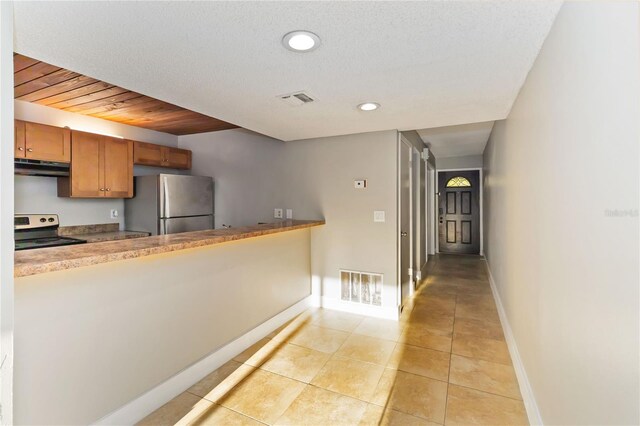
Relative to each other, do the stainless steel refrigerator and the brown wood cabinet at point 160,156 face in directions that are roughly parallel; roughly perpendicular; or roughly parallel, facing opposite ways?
roughly parallel

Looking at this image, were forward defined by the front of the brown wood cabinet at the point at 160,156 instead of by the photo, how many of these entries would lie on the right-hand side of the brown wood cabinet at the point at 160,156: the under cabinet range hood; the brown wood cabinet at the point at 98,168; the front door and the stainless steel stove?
3

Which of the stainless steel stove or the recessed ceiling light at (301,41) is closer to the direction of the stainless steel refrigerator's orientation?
the recessed ceiling light

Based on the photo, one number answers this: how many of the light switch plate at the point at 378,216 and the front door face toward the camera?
2

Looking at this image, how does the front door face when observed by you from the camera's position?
facing the viewer

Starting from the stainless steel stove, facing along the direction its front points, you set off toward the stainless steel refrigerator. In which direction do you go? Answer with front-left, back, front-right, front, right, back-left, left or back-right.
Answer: front-left

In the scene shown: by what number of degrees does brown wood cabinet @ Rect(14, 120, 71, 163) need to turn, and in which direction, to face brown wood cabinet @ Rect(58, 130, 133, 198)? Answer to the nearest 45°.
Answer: approximately 90° to its left

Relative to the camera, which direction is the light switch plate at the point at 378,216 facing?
toward the camera

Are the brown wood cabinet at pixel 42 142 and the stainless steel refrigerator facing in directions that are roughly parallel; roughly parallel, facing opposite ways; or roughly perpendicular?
roughly parallel

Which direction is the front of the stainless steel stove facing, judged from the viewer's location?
facing the viewer and to the right of the viewer

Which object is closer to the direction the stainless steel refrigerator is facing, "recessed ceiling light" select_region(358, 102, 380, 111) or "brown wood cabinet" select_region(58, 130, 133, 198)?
the recessed ceiling light

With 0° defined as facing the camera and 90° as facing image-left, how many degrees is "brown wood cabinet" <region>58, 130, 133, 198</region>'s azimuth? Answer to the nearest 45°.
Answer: approximately 315°
